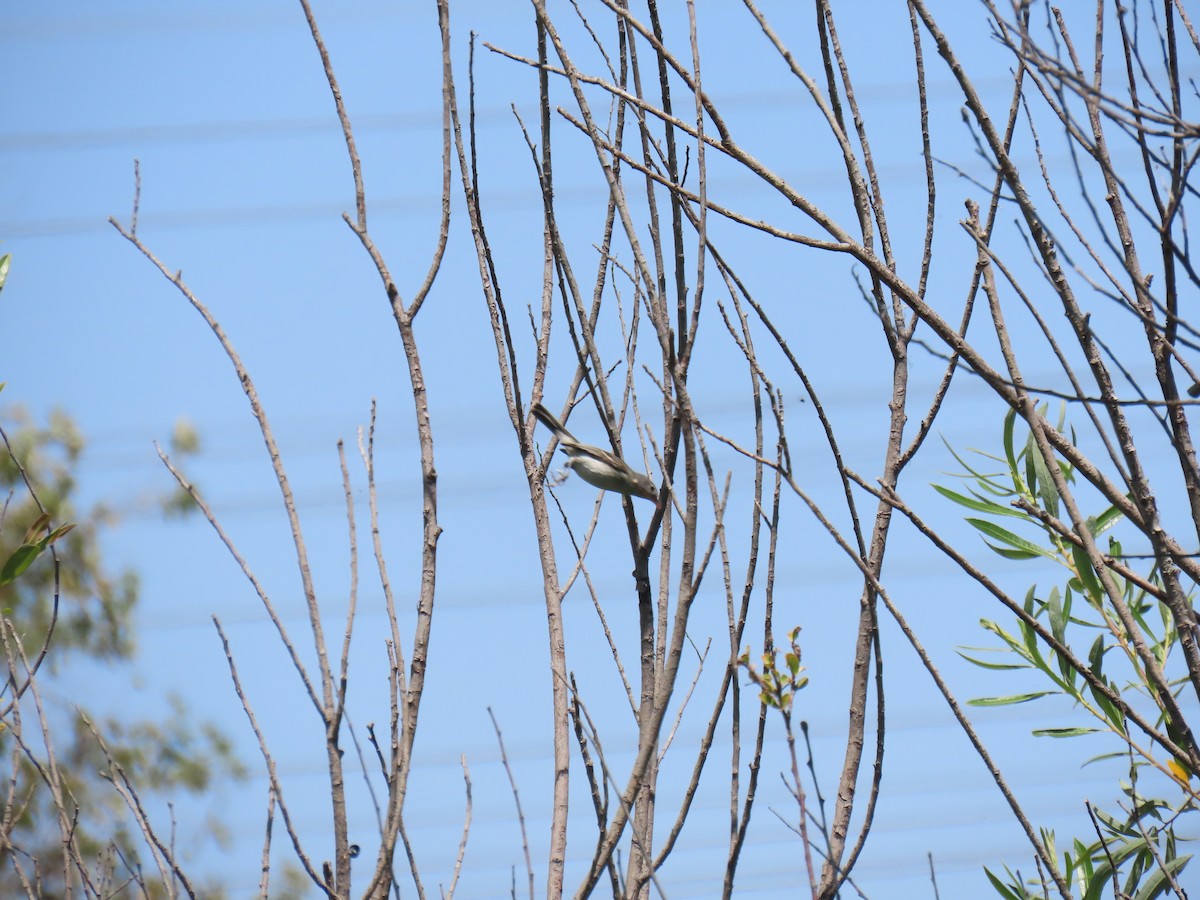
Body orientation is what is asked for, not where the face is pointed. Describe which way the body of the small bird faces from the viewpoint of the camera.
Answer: to the viewer's right
